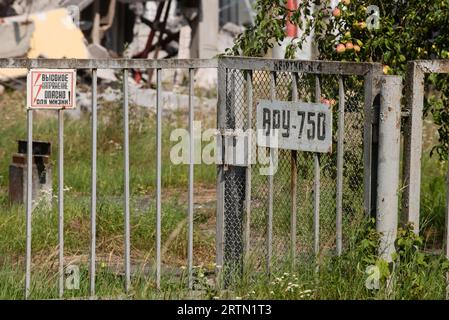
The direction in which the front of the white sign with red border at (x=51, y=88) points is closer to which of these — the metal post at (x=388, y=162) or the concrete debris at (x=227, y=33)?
the metal post

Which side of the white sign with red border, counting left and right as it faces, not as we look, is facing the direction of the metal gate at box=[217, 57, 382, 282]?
left

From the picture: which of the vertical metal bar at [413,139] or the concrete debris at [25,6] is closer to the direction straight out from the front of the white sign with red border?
the vertical metal bar

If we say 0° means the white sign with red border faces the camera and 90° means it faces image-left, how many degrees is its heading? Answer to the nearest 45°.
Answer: approximately 0°

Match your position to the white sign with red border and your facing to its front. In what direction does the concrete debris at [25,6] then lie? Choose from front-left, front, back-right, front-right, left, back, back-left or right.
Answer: back

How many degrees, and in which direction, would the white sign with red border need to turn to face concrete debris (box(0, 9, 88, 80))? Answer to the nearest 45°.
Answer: approximately 180°

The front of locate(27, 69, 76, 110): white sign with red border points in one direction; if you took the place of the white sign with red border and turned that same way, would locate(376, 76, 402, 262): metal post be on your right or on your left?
on your left

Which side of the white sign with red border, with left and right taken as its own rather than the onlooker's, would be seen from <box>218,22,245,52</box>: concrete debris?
back

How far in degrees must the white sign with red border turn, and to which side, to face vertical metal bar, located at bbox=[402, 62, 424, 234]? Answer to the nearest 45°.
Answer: approximately 90° to its left

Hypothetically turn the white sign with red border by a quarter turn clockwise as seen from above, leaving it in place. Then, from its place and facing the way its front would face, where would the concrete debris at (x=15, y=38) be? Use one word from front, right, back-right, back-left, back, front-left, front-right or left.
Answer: right
